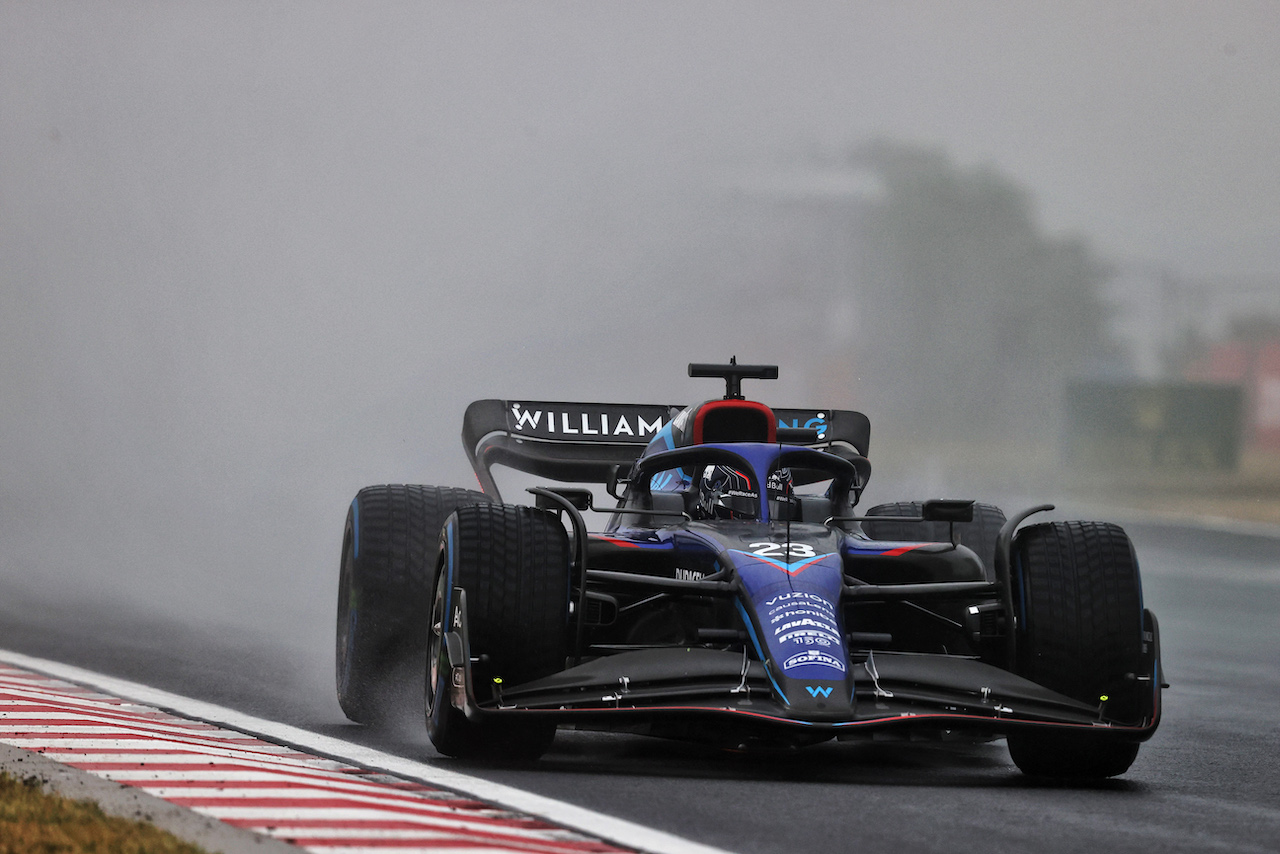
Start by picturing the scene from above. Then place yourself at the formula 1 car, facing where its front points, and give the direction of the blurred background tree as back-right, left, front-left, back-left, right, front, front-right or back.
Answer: back

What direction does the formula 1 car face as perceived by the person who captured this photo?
facing the viewer
